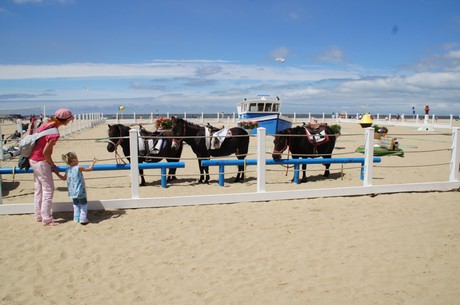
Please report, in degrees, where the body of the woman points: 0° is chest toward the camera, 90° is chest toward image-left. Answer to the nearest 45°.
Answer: approximately 270°

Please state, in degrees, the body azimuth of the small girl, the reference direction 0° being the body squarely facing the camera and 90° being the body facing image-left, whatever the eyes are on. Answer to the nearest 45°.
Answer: approximately 225°
